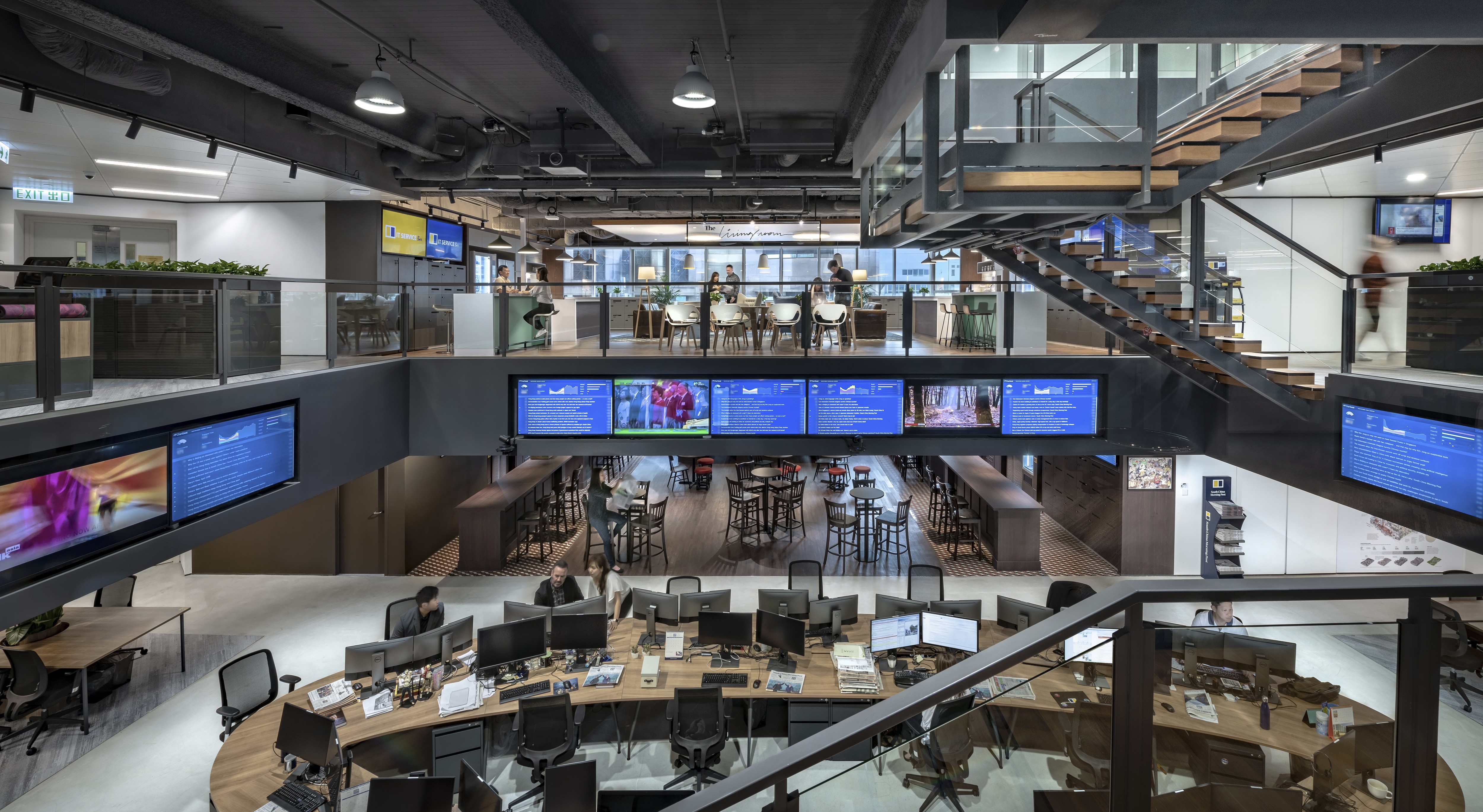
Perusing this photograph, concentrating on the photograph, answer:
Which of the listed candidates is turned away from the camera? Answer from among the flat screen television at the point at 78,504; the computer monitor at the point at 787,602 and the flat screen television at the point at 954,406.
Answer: the computer monitor

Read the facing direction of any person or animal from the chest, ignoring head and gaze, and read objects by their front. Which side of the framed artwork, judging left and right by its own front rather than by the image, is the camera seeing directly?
front

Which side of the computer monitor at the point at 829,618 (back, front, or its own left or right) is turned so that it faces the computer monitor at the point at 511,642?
left

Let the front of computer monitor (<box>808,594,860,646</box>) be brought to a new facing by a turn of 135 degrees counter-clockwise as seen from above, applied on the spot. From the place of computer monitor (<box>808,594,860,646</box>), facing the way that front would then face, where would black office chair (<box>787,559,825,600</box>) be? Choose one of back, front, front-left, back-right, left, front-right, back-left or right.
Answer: back

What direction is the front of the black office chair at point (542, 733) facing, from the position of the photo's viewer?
facing away from the viewer

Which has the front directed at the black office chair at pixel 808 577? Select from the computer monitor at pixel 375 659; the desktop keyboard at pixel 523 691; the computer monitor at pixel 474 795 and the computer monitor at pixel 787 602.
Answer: the computer monitor at pixel 787 602

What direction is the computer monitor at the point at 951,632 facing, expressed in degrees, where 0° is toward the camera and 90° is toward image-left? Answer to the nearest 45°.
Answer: approximately 45°

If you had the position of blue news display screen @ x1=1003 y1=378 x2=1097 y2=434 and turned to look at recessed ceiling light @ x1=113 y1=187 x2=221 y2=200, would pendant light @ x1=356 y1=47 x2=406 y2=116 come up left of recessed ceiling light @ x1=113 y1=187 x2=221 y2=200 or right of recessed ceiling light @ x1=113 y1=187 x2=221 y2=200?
left

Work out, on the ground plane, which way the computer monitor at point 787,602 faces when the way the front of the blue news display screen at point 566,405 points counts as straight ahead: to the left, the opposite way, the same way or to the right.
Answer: the opposite way

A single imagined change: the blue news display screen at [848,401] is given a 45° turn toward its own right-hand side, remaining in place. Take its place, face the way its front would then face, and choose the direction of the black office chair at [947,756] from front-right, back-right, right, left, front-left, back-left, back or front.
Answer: front-left

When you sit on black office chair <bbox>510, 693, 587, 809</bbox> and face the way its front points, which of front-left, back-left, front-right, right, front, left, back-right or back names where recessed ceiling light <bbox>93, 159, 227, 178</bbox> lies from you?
front-left
